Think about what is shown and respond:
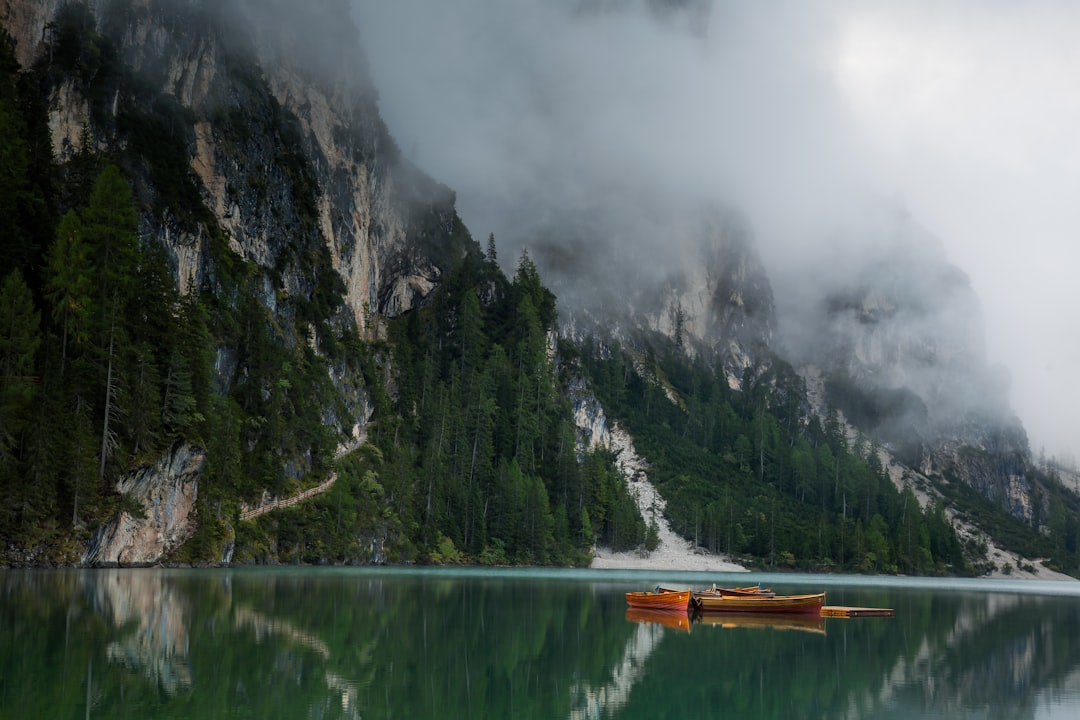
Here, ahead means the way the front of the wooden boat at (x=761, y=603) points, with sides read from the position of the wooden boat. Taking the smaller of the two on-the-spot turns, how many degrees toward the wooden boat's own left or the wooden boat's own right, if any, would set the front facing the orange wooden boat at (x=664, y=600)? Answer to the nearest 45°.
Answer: approximately 135° to the wooden boat's own right

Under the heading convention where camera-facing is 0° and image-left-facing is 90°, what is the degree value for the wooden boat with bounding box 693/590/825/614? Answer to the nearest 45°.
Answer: approximately 270°
